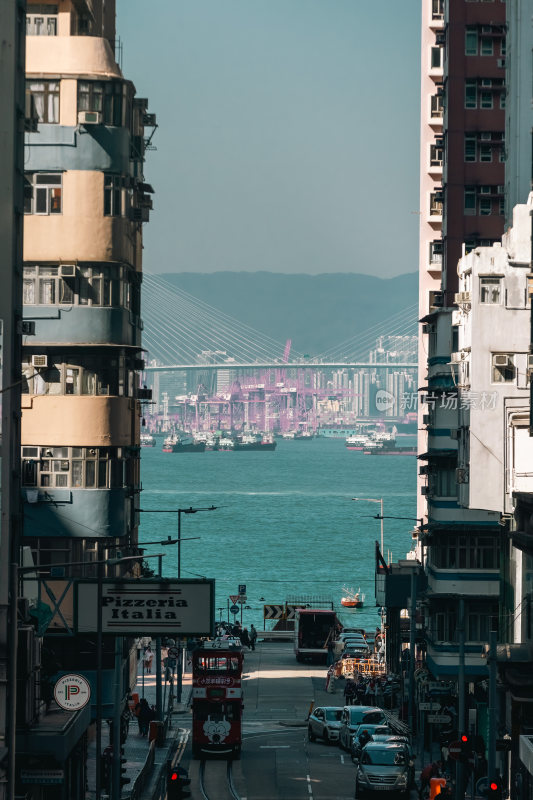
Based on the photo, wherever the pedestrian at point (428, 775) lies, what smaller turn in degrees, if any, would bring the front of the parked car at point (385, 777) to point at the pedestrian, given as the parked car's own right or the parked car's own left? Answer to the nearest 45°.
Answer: approximately 90° to the parked car's own left

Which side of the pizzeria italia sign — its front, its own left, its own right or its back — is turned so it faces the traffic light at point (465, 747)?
left

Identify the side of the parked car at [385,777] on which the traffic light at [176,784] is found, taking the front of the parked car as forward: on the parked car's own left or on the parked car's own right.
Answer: on the parked car's own right

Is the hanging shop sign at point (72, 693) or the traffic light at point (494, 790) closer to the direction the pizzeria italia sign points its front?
the hanging shop sign

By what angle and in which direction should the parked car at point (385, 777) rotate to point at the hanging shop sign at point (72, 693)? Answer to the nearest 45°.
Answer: approximately 45° to its right

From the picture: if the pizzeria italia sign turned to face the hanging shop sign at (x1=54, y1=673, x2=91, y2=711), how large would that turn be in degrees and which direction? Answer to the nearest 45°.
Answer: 0° — it already faces it

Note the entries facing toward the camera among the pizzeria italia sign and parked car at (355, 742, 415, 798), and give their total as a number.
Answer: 2

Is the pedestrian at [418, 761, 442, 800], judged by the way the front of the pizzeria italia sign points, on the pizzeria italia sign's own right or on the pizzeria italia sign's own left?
on the pizzeria italia sign's own left

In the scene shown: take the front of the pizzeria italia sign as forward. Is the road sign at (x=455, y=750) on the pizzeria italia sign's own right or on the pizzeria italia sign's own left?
on the pizzeria italia sign's own left
